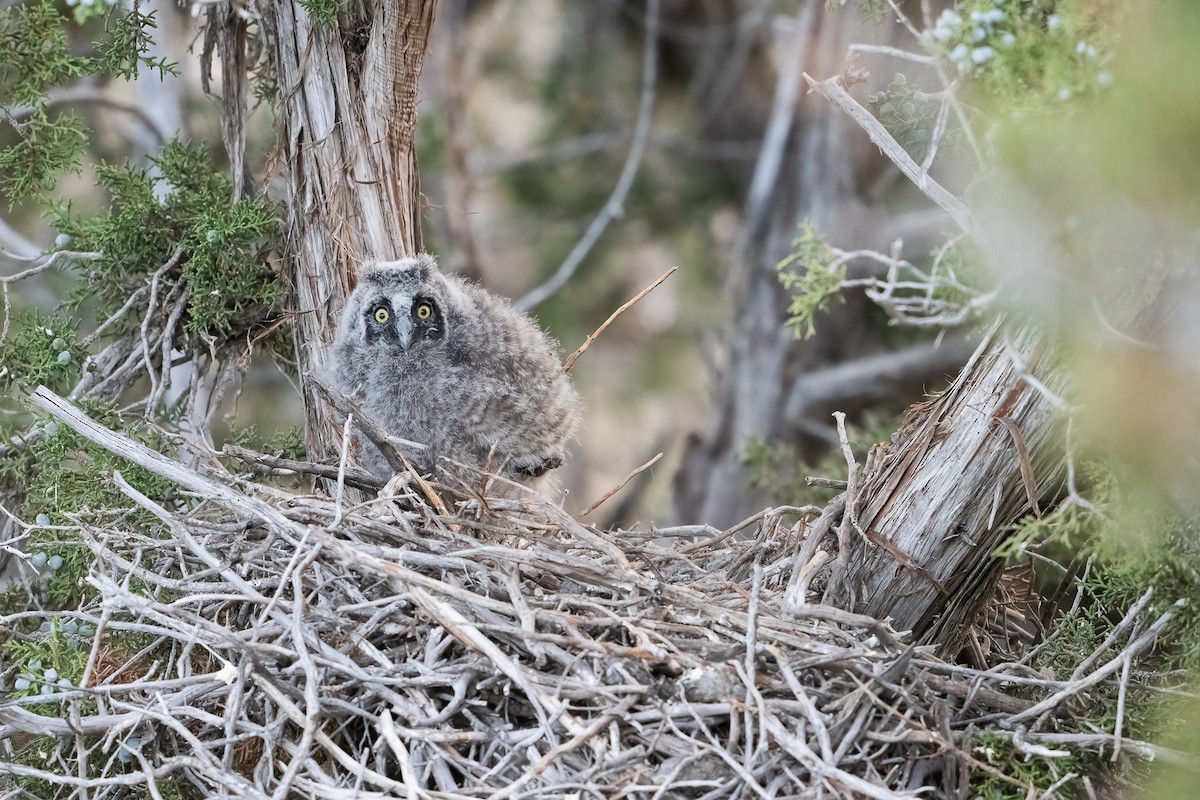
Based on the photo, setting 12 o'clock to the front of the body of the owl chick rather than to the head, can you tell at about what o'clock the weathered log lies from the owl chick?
The weathered log is roughly at 9 o'clock from the owl chick.

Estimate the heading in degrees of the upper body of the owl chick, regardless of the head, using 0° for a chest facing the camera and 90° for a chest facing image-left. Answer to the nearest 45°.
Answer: approximately 45°
